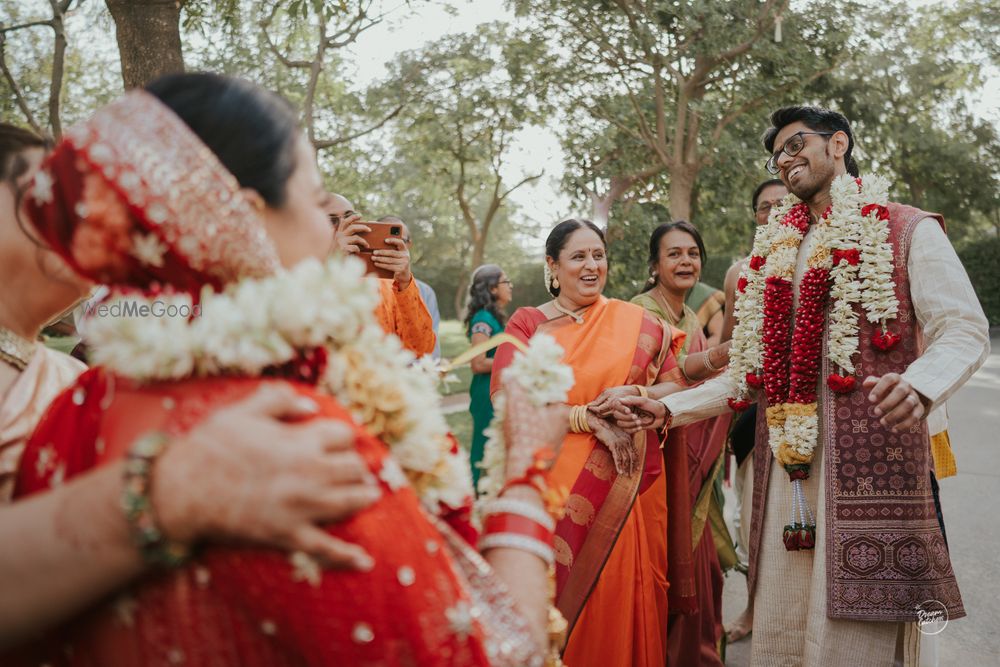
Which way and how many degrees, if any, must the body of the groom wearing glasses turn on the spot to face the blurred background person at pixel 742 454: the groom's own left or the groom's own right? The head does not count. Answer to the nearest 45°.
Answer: approximately 135° to the groom's own right

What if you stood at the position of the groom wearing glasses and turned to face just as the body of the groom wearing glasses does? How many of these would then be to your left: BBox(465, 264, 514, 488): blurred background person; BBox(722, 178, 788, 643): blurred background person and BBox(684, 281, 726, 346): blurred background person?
0

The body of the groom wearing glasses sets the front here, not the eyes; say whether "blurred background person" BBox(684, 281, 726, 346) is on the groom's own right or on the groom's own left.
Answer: on the groom's own right

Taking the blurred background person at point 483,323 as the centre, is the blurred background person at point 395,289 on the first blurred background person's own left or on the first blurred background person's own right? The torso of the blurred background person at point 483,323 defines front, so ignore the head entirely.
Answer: on the first blurred background person's own right

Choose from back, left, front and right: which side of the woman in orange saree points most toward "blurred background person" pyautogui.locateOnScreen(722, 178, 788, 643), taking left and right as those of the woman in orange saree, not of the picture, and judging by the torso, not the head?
left

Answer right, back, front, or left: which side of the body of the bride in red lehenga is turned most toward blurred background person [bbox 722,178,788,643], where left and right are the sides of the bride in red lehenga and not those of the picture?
front

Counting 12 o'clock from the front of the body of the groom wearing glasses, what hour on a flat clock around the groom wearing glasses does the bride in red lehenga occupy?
The bride in red lehenga is roughly at 11 o'clock from the groom wearing glasses.

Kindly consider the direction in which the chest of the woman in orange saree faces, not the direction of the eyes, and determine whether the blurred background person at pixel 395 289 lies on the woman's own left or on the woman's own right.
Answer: on the woman's own right

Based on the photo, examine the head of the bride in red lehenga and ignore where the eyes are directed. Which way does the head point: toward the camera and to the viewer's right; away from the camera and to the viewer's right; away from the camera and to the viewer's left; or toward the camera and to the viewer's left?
away from the camera and to the viewer's right

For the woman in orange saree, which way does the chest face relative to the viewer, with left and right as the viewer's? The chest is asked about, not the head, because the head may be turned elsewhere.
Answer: facing the viewer and to the right of the viewer

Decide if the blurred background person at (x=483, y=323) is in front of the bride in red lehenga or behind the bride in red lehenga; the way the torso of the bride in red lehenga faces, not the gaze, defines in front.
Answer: in front

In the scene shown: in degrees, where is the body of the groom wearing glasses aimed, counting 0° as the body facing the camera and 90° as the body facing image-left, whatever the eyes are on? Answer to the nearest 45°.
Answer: approximately 45°
